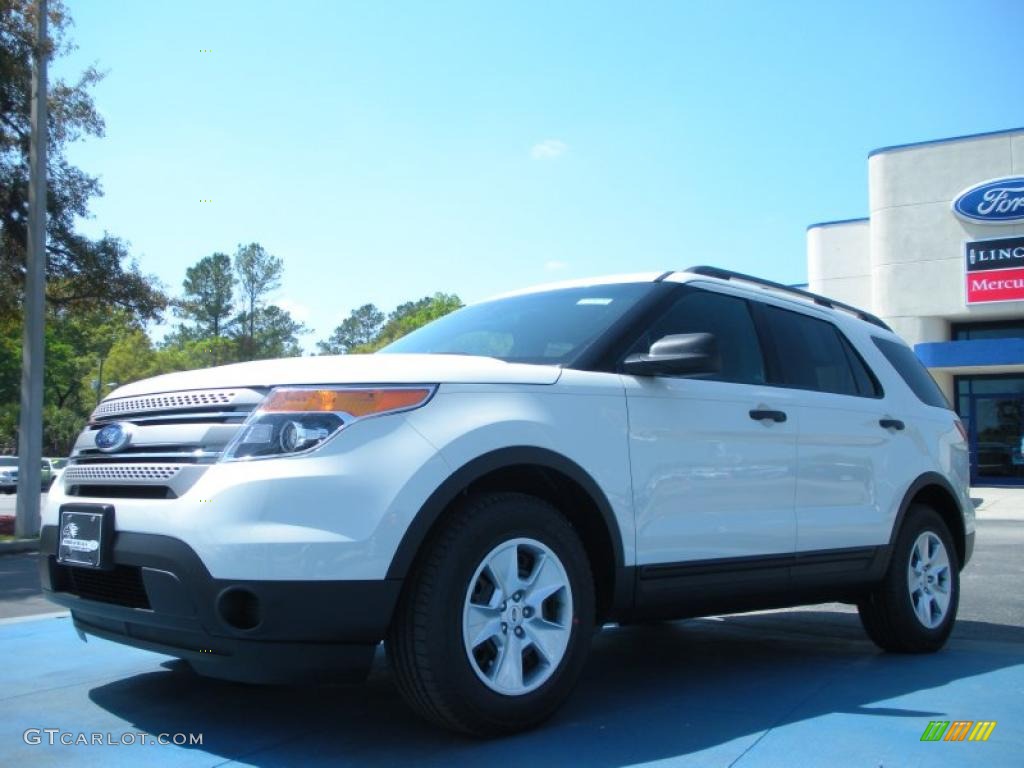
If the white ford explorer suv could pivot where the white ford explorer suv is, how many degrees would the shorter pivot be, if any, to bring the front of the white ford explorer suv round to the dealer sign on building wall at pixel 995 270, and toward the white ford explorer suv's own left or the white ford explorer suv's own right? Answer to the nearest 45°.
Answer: approximately 180°

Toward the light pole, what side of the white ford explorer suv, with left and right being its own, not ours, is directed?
right

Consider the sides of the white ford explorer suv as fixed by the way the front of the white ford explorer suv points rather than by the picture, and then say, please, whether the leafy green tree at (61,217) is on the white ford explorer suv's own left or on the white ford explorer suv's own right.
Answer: on the white ford explorer suv's own right

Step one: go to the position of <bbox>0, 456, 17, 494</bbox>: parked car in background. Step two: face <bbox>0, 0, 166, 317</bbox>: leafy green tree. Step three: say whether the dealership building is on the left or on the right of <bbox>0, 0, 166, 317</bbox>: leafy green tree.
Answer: left

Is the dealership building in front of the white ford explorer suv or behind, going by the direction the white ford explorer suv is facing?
behind

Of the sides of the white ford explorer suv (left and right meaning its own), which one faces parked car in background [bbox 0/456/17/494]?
right

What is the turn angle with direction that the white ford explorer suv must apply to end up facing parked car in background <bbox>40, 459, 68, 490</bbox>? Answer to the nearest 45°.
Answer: approximately 90° to its right

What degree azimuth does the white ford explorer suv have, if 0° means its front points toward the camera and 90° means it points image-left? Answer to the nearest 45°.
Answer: approximately 45°
